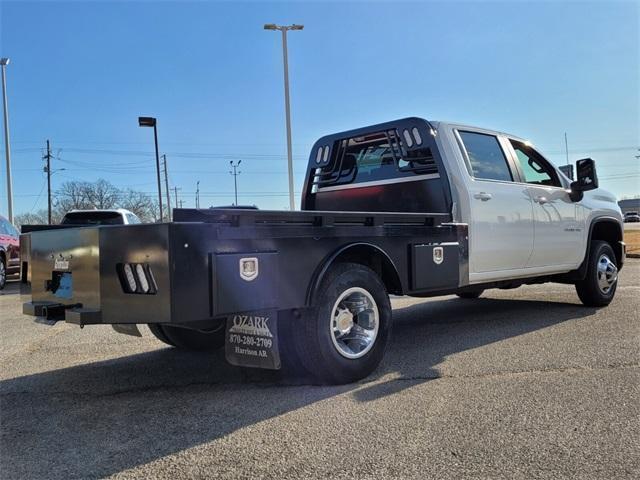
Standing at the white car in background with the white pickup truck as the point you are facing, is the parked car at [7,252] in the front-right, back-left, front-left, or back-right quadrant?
front-right

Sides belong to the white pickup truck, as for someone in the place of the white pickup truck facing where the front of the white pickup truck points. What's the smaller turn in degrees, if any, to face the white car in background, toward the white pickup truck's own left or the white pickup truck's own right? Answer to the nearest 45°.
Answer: approximately 90° to the white pickup truck's own left

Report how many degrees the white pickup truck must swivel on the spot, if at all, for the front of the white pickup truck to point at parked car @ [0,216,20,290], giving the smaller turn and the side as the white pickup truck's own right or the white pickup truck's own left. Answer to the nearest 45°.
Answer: approximately 90° to the white pickup truck's own left

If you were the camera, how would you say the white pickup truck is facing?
facing away from the viewer and to the right of the viewer
